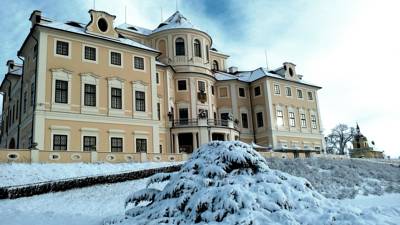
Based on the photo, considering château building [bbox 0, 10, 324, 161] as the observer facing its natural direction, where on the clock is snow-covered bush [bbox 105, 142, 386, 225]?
The snow-covered bush is roughly at 1 o'clock from the château building.

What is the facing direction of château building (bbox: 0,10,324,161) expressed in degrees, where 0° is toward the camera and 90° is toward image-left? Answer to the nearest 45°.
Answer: approximately 315°

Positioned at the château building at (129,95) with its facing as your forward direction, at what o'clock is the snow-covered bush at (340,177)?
The snow-covered bush is roughly at 11 o'clock from the château building.
